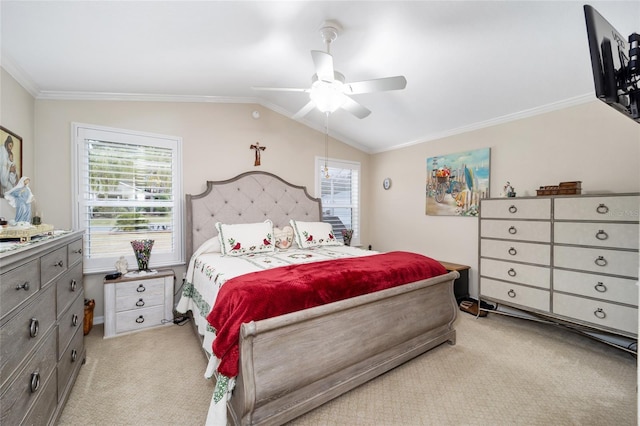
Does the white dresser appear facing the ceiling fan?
yes

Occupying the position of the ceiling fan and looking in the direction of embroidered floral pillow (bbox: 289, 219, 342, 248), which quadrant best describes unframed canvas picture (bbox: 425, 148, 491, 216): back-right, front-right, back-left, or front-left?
front-right

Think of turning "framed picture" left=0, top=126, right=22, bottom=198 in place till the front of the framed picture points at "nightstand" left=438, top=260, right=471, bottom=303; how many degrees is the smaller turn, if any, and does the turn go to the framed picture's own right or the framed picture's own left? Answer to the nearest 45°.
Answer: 0° — it already faces it

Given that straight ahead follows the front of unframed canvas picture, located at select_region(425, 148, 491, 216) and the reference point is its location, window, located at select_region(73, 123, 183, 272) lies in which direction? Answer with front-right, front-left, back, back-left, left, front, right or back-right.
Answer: front

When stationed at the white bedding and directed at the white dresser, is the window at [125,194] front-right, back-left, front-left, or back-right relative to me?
back-left

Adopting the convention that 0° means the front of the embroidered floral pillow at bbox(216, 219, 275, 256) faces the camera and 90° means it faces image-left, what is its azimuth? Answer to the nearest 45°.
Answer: approximately 0°

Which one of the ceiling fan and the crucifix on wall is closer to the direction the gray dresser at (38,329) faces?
the ceiling fan

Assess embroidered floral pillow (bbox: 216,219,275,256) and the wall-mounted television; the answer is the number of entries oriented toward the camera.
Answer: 1

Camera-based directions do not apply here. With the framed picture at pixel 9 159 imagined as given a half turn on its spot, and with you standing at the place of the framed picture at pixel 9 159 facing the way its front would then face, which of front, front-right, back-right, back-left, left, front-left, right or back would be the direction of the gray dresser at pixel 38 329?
back-left

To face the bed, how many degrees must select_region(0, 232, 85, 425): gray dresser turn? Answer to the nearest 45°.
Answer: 0° — it already faces it

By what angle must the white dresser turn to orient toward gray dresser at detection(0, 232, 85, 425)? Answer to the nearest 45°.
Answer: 0° — it already faces it

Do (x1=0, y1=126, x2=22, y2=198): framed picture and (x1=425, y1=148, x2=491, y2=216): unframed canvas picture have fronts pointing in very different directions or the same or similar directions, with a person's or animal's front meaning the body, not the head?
very different directions

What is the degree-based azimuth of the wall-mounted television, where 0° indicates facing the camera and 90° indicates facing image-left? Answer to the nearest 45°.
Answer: approximately 135°

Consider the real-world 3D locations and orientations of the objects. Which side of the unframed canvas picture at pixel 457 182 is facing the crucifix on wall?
front
